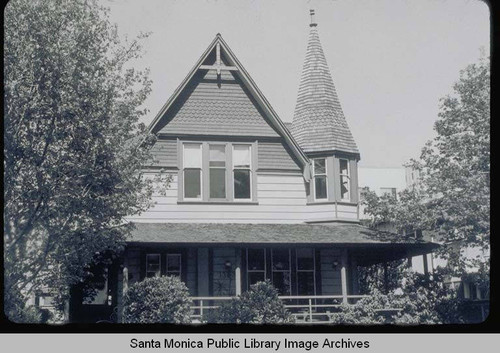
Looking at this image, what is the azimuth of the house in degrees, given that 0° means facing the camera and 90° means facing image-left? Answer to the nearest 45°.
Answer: approximately 0°

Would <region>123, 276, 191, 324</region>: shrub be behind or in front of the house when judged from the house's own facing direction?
in front

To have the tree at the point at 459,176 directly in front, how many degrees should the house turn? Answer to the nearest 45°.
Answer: approximately 45° to its left

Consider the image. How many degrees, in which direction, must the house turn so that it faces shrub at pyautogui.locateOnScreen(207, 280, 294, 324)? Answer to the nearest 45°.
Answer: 0° — it already faces it

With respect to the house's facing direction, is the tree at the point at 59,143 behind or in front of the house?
in front
